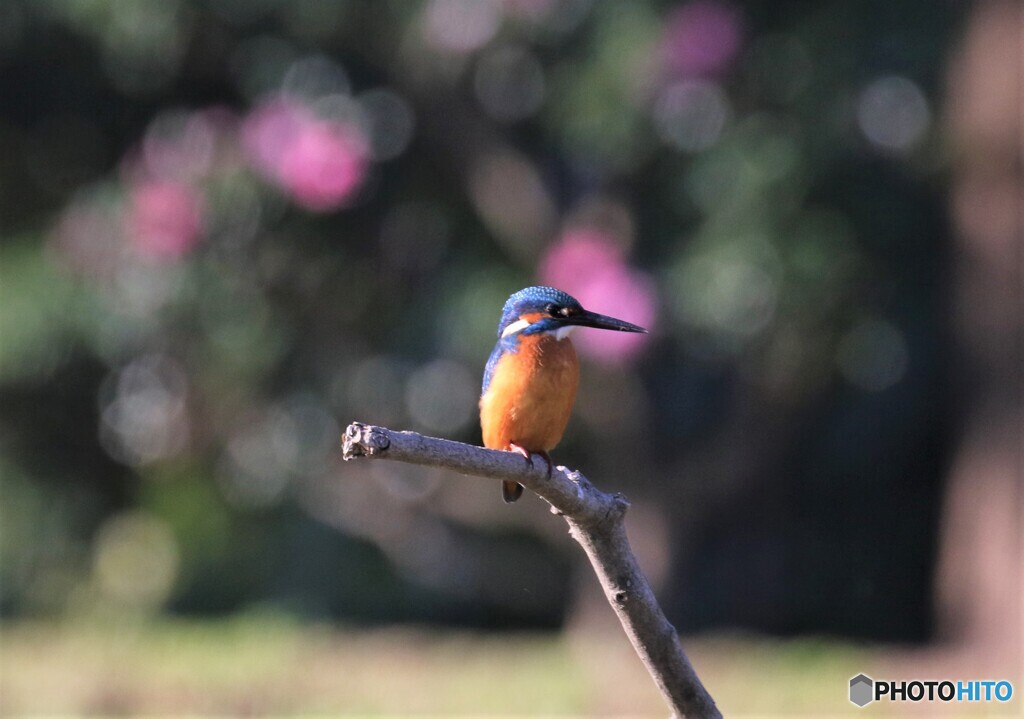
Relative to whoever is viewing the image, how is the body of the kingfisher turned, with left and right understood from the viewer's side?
facing the viewer and to the right of the viewer
